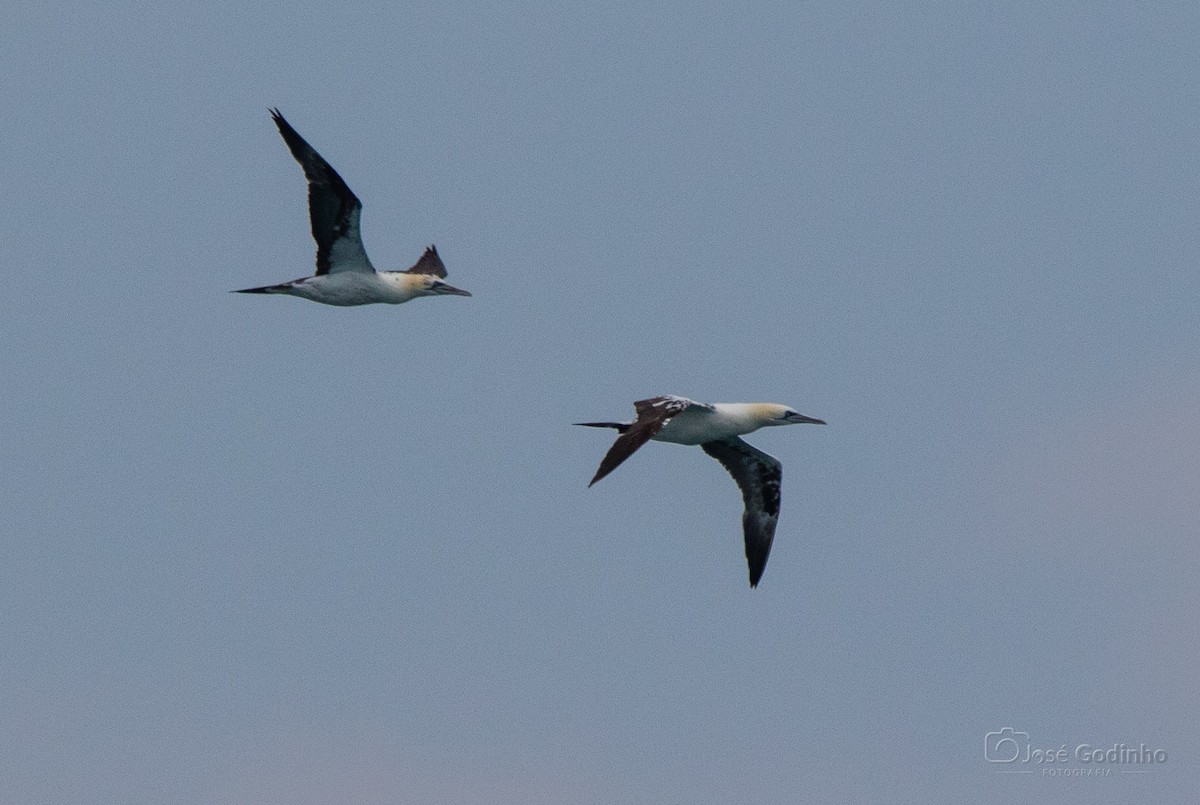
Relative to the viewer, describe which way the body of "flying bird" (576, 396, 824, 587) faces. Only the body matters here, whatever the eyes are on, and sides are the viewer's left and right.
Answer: facing to the right of the viewer

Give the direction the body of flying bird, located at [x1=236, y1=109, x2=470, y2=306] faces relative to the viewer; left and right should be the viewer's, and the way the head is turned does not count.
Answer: facing to the right of the viewer

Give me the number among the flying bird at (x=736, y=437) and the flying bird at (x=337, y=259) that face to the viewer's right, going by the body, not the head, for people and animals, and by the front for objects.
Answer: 2

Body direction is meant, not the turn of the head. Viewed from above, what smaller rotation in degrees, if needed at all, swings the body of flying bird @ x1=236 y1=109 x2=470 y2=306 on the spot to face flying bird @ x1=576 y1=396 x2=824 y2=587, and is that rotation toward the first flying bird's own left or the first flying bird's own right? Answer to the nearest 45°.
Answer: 0° — it already faces it

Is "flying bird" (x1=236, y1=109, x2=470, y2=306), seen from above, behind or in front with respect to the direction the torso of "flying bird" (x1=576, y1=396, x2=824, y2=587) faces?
behind
